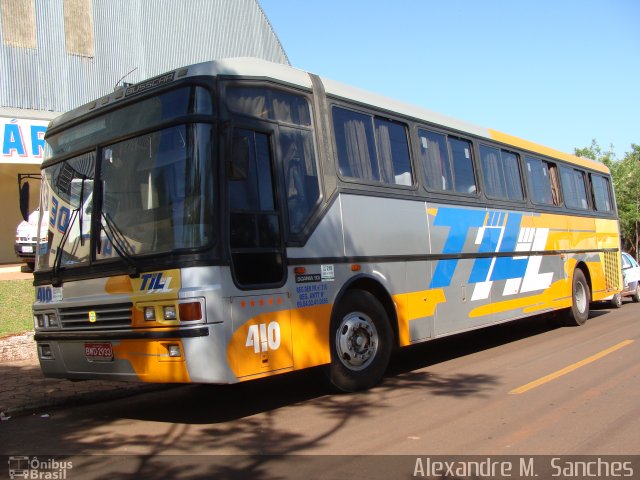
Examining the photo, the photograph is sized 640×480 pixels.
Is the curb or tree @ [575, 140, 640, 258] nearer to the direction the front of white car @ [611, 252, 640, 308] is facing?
the curb

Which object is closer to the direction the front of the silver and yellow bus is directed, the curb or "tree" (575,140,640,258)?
the curb

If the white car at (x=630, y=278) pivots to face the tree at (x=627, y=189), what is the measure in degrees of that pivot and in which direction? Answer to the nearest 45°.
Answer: approximately 135° to its right

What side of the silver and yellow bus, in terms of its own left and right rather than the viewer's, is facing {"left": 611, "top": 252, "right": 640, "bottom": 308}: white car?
back

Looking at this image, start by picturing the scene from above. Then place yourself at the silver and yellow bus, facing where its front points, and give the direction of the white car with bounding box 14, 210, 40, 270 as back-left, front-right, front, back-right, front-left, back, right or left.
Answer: right

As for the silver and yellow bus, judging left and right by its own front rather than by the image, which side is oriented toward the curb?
front

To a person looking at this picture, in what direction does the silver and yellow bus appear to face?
facing the viewer and to the left of the viewer

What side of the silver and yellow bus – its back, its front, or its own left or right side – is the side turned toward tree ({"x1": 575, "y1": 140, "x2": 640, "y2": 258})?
back

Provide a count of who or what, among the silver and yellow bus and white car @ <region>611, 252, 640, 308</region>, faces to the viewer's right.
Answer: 0

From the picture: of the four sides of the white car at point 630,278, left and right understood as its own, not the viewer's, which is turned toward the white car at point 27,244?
front

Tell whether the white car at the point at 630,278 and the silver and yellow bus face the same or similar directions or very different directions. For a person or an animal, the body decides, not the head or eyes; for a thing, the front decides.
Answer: same or similar directions
